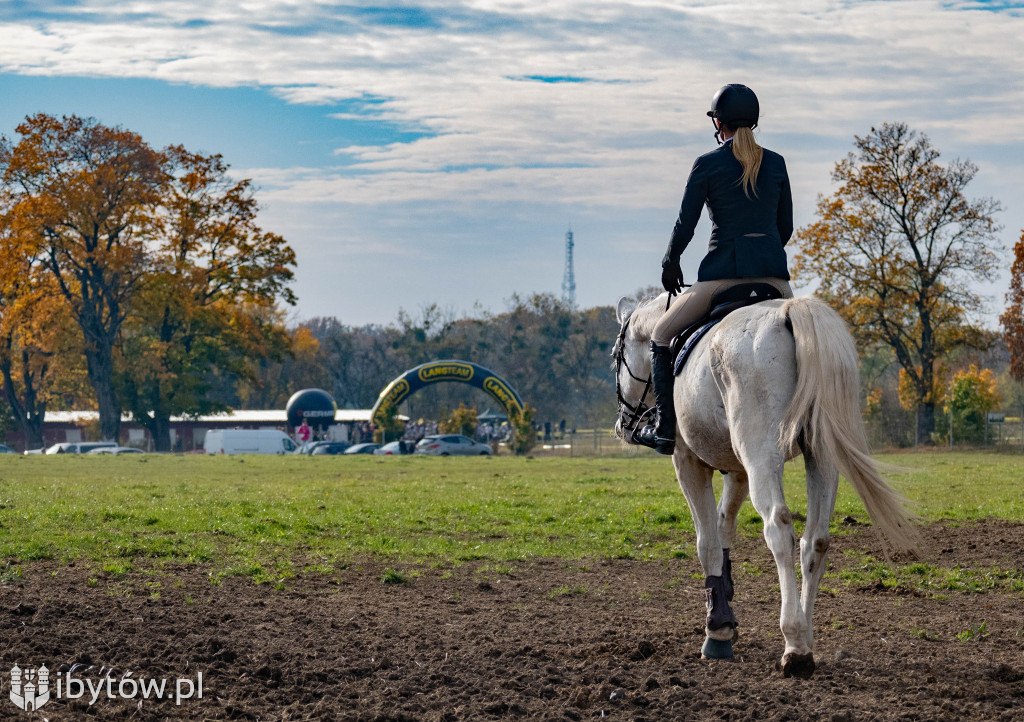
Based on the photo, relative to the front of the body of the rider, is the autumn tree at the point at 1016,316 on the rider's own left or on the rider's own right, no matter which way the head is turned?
on the rider's own right

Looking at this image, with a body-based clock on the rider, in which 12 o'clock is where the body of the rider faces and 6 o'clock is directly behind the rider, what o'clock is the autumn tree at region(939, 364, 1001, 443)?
The autumn tree is roughly at 2 o'clock from the rider.

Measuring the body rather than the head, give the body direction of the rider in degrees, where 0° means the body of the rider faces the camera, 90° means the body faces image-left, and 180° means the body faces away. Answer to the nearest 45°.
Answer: approximately 135°

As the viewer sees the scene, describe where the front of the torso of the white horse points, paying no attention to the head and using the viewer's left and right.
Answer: facing away from the viewer and to the left of the viewer

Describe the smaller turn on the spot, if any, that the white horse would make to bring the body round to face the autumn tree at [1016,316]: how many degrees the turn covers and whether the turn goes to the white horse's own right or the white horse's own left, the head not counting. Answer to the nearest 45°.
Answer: approximately 45° to the white horse's own right

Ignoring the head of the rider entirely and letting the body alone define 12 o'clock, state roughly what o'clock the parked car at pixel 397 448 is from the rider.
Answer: The parked car is roughly at 1 o'clock from the rider.
